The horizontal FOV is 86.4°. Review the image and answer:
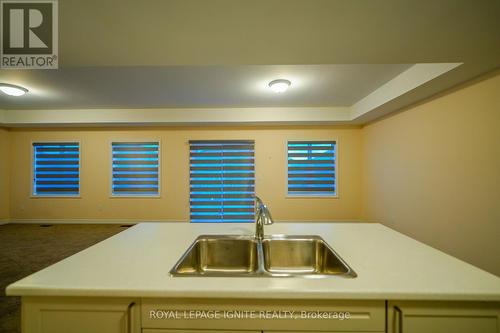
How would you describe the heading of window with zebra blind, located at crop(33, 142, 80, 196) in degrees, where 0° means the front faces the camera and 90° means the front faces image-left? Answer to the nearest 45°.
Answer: approximately 0°

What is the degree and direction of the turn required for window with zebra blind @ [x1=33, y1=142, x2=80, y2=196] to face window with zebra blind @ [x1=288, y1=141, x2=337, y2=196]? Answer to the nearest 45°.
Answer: approximately 45° to its left

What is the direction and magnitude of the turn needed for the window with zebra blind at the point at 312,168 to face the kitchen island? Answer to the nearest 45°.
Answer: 0° — it already faces it

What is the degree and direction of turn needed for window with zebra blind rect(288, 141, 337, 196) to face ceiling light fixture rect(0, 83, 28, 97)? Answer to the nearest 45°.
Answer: approximately 45° to its right

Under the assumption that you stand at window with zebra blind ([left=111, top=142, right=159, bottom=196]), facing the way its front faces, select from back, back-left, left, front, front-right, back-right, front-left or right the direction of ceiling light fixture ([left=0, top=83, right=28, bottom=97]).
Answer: front-right

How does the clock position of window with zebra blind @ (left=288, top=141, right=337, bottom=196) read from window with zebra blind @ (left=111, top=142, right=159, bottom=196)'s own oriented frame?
window with zebra blind @ (left=288, top=141, right=337, bottom=196) is roughly at 10 o'clock from window with zebra blind @ (left=111, top=142, right=159, bottom=196).

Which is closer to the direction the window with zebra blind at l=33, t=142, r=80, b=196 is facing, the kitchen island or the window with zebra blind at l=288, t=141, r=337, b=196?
the kitchen island

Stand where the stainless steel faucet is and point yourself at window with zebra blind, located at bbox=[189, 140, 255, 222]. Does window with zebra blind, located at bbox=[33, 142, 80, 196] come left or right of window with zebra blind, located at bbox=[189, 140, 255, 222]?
left

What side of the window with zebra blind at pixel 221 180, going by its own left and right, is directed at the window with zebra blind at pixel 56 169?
right

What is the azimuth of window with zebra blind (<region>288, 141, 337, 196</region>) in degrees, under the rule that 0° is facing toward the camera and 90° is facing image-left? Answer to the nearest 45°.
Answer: approximately 0°

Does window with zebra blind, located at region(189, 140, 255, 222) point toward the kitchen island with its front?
yes
